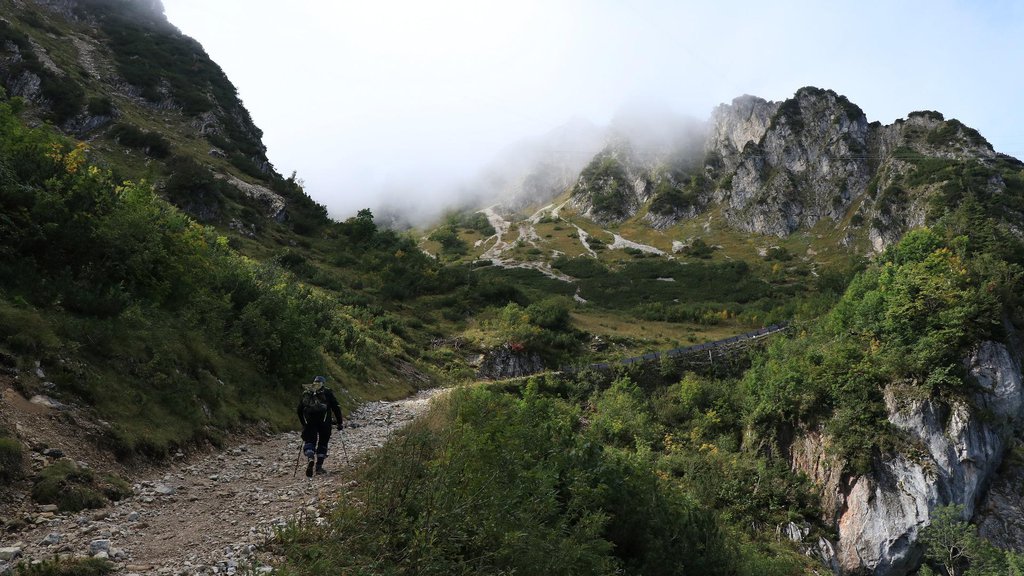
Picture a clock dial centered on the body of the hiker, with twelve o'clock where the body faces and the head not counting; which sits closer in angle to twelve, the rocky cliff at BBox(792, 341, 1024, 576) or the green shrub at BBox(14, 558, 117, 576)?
the rocky cliff

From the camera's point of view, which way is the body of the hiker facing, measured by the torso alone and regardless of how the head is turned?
away from the camera

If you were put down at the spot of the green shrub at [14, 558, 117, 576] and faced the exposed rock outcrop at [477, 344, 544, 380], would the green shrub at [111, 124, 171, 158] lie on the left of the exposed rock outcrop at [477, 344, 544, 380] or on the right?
left

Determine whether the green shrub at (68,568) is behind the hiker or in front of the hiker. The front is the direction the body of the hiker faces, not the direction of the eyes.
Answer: behind

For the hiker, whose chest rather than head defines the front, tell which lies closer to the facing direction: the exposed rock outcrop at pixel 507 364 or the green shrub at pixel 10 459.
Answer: the exposed rock outcrop

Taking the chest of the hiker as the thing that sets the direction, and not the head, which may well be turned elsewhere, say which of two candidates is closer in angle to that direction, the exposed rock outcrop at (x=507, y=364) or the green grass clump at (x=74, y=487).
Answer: the exposed rock outcrop

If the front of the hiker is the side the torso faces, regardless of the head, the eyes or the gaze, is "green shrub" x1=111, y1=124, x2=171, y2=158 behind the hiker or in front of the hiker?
in front
